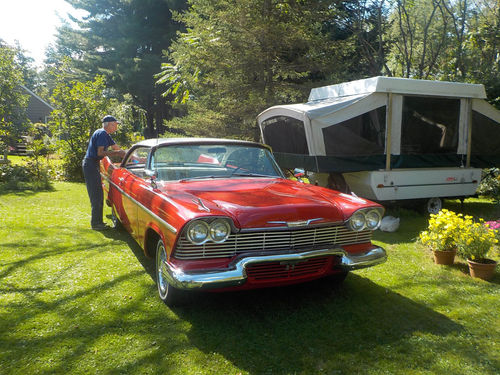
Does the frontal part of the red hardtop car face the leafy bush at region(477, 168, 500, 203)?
no

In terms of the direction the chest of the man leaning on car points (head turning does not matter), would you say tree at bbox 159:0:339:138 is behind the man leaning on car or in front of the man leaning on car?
in front

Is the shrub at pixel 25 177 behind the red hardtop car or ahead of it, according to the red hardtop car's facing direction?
behind

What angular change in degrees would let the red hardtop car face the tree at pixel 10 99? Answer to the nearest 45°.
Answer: approximately 180°

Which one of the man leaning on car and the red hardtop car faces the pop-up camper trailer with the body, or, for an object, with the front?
the man leaning on car

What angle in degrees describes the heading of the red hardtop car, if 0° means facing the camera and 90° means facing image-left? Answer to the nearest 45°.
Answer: approximately 315°

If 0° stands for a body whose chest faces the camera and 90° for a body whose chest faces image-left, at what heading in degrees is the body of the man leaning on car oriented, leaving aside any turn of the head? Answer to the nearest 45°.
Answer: approximately 270°

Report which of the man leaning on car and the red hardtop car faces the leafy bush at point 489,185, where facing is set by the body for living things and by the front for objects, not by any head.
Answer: the man leaning on car

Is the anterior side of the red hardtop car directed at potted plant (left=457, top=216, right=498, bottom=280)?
no

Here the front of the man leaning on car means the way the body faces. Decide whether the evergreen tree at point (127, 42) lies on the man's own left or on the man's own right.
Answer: on the man's own left

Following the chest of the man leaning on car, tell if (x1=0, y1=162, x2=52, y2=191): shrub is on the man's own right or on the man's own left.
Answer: on the man's own left

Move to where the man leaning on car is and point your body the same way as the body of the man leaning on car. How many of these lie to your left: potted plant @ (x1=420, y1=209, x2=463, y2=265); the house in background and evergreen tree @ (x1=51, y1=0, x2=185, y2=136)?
2

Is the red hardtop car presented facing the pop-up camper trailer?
no

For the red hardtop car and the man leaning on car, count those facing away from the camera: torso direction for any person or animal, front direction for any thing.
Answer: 0

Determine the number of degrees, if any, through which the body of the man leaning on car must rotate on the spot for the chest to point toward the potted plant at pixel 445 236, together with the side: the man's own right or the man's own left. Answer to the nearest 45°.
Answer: approximately 45° to the man's own right

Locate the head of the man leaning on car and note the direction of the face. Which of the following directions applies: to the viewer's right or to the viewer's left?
to the viewer's right

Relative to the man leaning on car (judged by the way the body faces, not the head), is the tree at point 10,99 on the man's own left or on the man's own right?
on the man's own left
